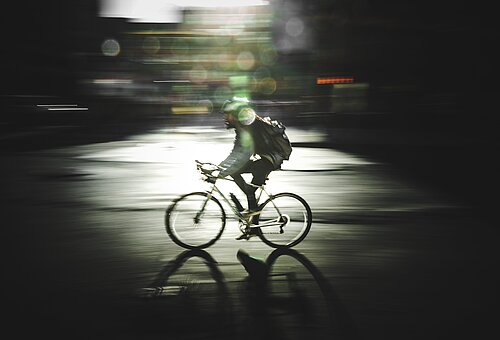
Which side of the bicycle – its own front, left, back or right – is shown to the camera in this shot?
left

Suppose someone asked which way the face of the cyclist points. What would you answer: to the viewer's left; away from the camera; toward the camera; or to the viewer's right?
to the viewer's left

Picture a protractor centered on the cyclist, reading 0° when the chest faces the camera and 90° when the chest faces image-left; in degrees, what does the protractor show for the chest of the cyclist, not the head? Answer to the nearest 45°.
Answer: approximately 90°
